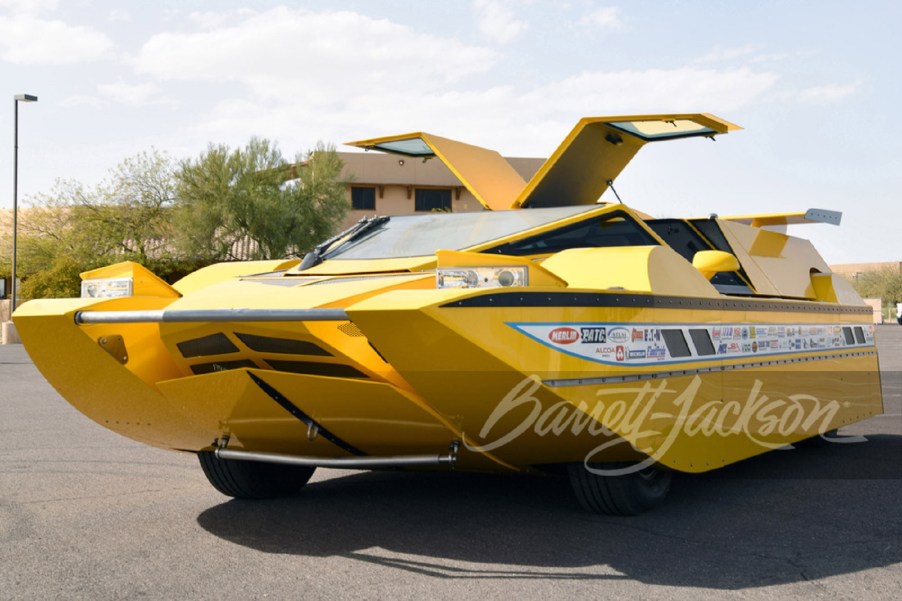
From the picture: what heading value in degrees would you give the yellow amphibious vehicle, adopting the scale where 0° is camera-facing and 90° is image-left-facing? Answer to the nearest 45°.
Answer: approximately 45°

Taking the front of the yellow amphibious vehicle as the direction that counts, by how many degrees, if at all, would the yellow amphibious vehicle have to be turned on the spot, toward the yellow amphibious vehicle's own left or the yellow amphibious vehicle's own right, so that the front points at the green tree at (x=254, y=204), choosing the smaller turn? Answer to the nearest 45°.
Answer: approximately 135° to the yellow amphibious vehicle's own right
